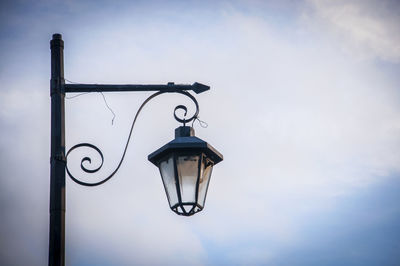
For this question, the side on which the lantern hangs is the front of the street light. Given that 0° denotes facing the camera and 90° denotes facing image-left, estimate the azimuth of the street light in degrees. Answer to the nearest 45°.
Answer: approximately 270°
